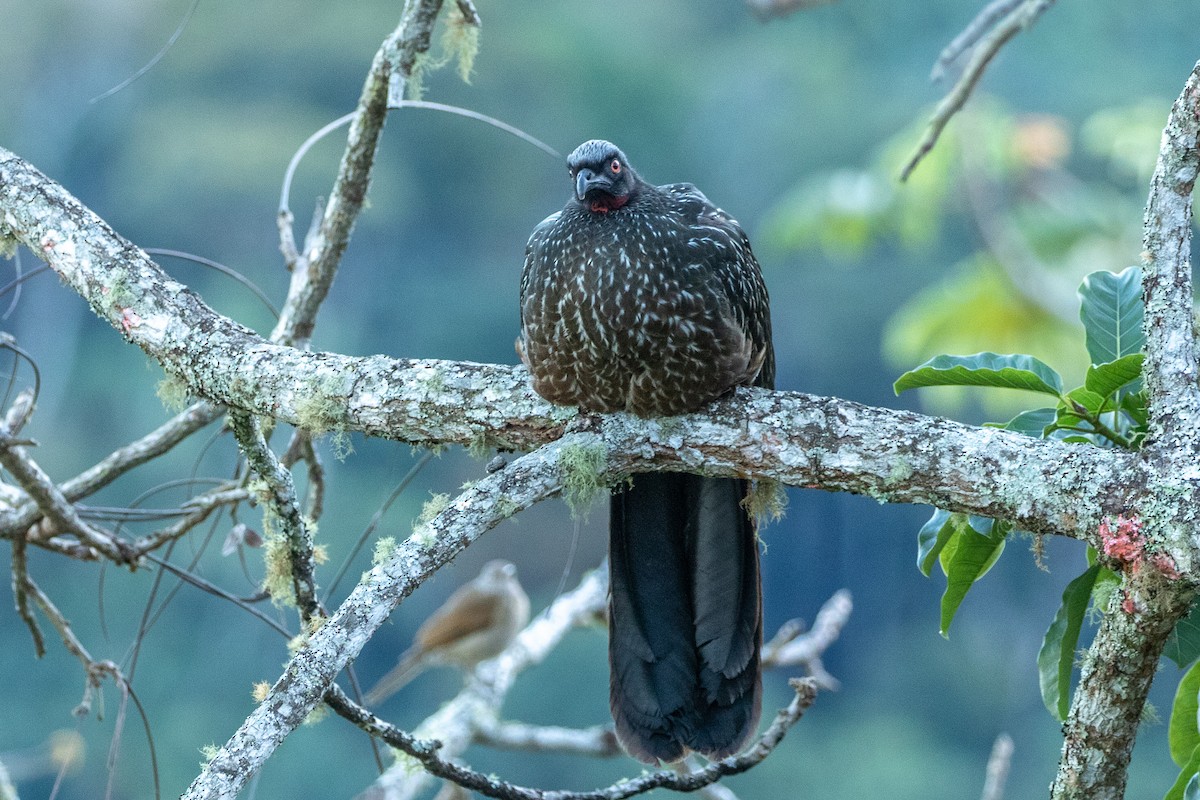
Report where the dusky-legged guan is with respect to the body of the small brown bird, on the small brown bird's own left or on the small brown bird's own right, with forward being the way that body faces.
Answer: on the small brown bird's own right

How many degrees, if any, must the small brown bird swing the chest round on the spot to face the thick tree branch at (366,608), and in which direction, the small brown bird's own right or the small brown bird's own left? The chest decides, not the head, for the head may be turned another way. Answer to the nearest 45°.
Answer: approximately 90° to the small brown bird's own right

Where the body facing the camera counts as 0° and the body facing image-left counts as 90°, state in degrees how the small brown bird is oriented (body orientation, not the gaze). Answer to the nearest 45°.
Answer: approximately 270°

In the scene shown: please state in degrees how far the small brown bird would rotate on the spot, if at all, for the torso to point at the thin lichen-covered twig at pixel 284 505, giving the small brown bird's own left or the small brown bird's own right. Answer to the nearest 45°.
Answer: approximately 90° to the small brown bird's own right

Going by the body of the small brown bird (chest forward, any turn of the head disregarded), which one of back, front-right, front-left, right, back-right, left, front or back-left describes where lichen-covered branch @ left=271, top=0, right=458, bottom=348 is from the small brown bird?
right

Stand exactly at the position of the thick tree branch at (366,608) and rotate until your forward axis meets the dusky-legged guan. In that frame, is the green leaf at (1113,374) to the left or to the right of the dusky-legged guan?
right

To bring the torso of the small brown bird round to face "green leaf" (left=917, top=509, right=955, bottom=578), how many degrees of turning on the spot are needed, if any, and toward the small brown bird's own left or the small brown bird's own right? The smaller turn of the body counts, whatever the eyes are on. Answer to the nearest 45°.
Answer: approximately 90° to the small brown bird's own right
